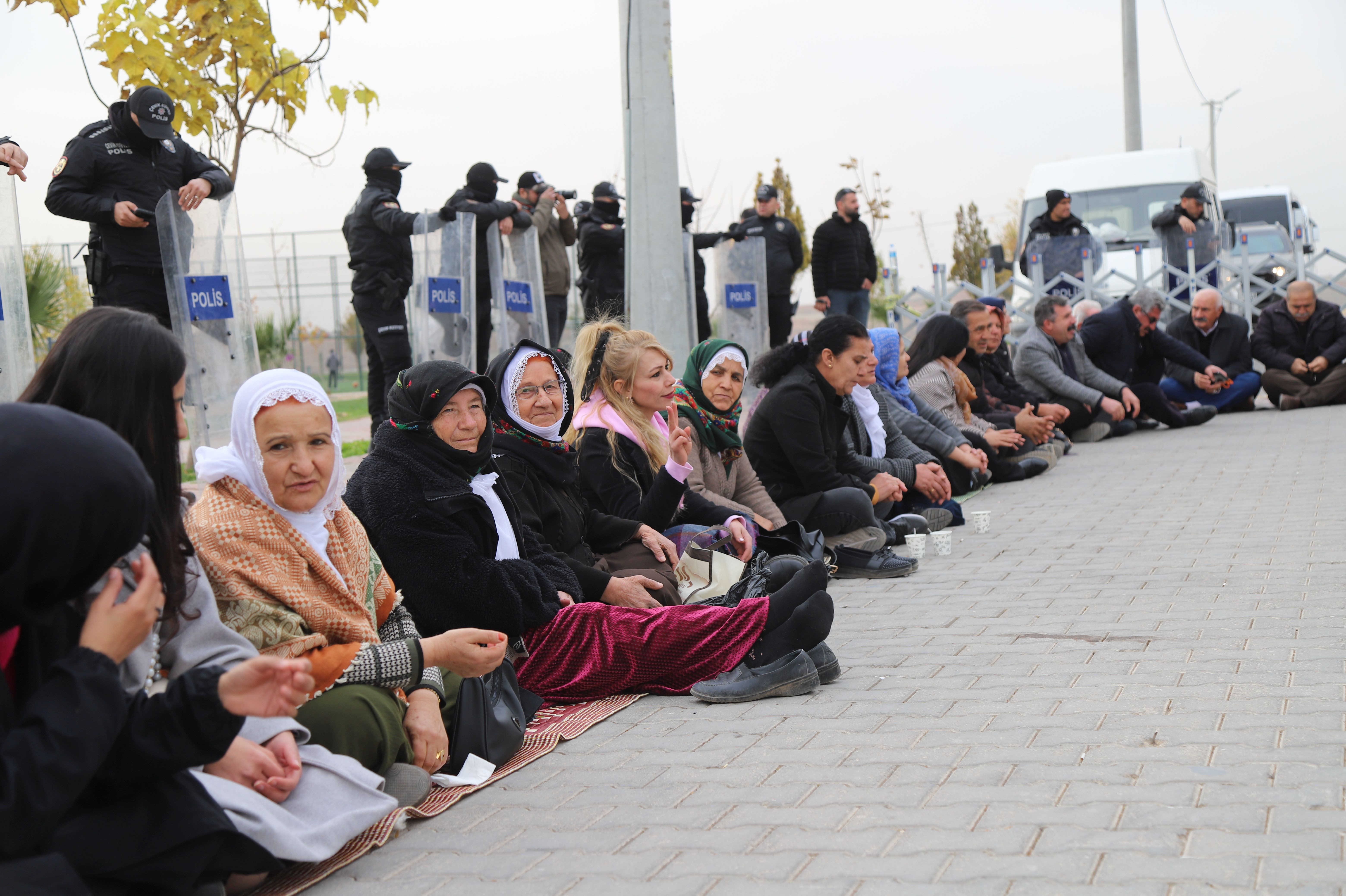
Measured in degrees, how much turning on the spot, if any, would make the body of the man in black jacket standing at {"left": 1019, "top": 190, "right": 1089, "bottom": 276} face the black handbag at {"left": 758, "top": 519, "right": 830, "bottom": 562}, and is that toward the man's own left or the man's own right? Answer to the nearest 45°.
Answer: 0° — they already face it

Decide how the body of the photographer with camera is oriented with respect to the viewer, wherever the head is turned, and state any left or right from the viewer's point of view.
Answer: facing to the right of the viewer

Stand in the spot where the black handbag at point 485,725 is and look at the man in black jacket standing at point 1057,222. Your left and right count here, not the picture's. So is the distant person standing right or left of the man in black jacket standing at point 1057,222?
left

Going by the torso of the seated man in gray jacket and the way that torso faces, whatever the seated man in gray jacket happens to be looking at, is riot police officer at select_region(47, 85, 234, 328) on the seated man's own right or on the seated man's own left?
on the seated man's own right

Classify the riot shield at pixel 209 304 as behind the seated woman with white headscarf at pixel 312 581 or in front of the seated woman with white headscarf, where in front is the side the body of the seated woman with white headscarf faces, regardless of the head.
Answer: behind

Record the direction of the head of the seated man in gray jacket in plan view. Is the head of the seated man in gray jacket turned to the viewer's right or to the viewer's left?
to the viewer's right

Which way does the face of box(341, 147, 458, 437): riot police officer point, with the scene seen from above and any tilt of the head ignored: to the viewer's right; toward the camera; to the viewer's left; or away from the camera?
to the viewer's right

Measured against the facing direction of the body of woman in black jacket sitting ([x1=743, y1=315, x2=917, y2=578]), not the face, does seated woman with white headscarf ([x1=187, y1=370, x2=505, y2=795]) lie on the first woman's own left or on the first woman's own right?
on the first woman's own right

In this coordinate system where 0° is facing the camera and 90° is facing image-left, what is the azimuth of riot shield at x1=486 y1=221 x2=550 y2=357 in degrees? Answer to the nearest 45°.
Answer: approximately 315°

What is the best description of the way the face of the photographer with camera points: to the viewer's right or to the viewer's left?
to the viewer's right

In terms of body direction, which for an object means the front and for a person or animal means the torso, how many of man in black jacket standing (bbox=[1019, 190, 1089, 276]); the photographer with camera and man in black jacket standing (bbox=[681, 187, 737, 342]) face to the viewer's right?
2

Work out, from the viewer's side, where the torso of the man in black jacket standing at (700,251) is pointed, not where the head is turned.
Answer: to the viewer's right

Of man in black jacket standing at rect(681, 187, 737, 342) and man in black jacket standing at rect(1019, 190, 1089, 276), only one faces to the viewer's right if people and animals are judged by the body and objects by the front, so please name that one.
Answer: man in black jacket standing at rect(681, 187, 737, 342)
